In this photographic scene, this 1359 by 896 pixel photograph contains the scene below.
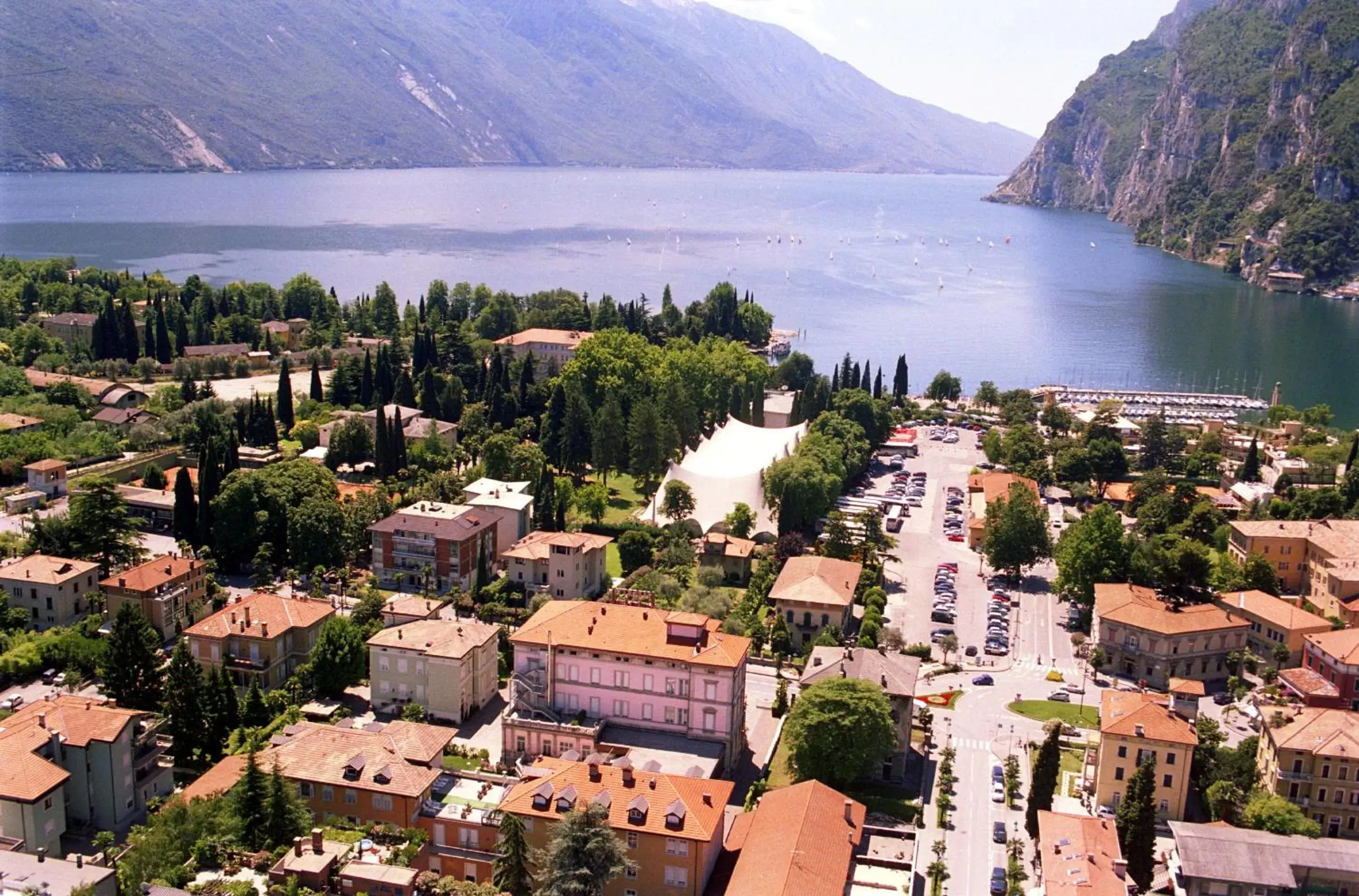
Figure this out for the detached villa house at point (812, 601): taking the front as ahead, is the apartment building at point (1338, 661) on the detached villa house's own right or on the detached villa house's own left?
on the detached villa house's own left

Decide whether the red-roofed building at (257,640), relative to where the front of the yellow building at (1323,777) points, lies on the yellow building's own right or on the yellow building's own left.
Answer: on the yellow building's own right

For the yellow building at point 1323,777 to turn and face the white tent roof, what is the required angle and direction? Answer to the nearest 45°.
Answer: approximately 135° to its right

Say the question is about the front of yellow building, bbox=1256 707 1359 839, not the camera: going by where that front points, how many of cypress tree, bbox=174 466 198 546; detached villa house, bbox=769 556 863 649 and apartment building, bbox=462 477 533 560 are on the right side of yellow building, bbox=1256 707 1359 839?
3

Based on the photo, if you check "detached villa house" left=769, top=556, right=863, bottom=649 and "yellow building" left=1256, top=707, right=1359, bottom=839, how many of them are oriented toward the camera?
2

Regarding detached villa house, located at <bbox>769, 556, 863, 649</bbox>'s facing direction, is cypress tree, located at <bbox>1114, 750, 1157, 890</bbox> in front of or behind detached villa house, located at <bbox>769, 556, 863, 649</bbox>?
in front

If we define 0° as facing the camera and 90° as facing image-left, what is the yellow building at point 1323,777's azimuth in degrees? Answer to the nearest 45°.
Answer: approximately 0°

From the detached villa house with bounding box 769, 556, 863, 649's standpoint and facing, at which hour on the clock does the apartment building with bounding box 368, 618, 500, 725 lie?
the apartment building with bounding box 368, 618, 500, 725 is roughly at 2 o'clock from the detached villa house with bounding box 769, 556, 863, 649.

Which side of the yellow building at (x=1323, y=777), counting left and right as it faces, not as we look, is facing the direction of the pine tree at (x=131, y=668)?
right

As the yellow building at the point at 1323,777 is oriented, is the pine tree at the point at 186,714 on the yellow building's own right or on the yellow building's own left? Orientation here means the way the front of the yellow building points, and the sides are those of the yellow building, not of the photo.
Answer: on the yellow building's own right

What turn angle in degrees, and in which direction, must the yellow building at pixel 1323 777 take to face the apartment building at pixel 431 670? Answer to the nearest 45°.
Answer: approximately 90° to its right

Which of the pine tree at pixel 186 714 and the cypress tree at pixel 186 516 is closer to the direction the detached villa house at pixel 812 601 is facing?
the pine tree

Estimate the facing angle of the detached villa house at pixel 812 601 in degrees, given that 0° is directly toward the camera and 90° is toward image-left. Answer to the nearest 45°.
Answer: approximately 0°

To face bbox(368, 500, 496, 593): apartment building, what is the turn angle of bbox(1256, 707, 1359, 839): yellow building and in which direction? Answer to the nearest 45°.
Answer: approximately 90° to its right
